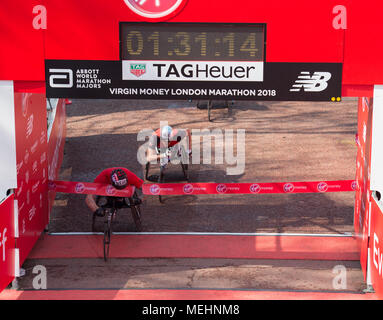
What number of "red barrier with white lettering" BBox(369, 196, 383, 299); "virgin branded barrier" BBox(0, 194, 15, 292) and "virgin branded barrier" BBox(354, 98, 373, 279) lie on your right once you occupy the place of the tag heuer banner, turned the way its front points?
1

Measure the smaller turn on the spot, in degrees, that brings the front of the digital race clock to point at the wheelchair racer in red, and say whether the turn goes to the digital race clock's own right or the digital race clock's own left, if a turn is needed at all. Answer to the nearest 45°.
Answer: approximately 135° to the digital race clock's own right

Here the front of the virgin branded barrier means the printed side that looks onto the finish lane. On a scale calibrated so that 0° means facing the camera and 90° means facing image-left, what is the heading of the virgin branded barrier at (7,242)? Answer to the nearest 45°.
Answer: approximately 315°

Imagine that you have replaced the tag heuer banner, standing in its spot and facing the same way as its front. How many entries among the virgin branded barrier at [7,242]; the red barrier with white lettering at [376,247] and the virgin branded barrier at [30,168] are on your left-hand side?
1
